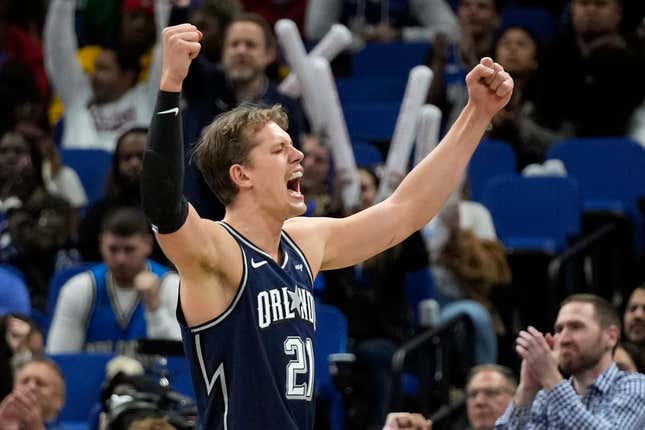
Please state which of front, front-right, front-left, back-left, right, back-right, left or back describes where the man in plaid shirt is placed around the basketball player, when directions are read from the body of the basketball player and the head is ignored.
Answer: left

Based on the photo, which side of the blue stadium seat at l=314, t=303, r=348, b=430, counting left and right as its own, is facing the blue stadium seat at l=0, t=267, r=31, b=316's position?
right

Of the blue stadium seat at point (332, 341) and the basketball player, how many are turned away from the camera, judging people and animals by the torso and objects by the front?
0

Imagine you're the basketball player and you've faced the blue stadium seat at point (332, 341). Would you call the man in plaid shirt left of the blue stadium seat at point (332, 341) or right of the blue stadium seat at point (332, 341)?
right

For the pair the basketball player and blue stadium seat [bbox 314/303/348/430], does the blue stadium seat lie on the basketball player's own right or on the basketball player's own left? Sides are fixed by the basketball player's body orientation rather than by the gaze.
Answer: on the basketball player's own left

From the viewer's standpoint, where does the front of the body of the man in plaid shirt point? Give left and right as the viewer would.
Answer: facing the viewer and to the left of the viewer

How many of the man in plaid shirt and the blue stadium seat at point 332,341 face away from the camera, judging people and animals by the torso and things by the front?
0

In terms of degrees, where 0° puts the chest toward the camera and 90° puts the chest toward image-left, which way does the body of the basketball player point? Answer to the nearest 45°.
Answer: approximately 315°

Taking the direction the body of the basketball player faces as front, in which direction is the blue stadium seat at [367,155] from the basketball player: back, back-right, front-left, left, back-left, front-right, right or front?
back-left
